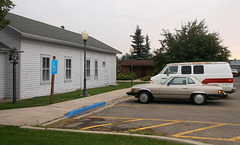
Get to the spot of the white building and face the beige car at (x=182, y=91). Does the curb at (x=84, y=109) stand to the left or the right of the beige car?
right

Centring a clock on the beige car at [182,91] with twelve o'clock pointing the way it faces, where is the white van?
The white van is roughly at 4 o'clock from the beige car.

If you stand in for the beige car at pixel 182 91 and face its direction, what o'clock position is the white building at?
The white building is roughly at 12 o'clock from the beige car.

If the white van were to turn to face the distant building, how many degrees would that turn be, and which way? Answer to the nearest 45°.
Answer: approximately 90° to its right

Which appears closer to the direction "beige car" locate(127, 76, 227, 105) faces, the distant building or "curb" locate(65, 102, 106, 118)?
the curb

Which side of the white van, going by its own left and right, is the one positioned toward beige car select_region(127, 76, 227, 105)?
left

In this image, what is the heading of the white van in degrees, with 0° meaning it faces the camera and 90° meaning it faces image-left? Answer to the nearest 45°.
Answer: approximately 90°

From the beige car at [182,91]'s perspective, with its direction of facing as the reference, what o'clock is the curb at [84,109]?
The curb is roughly at 11 o'clock from the beige car.

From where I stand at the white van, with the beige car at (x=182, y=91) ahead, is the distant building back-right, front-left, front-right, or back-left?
back-right

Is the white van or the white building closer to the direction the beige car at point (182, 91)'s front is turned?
the white building

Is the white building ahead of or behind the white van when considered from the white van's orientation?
ahead

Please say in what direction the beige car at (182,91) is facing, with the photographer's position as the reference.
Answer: facing to the left of the viewer

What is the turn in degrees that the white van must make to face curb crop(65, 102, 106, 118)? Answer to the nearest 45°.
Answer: approximately 45° to its left

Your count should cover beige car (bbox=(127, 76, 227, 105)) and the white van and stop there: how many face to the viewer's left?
2

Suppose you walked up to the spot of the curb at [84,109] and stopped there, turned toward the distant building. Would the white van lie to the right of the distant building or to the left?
right
